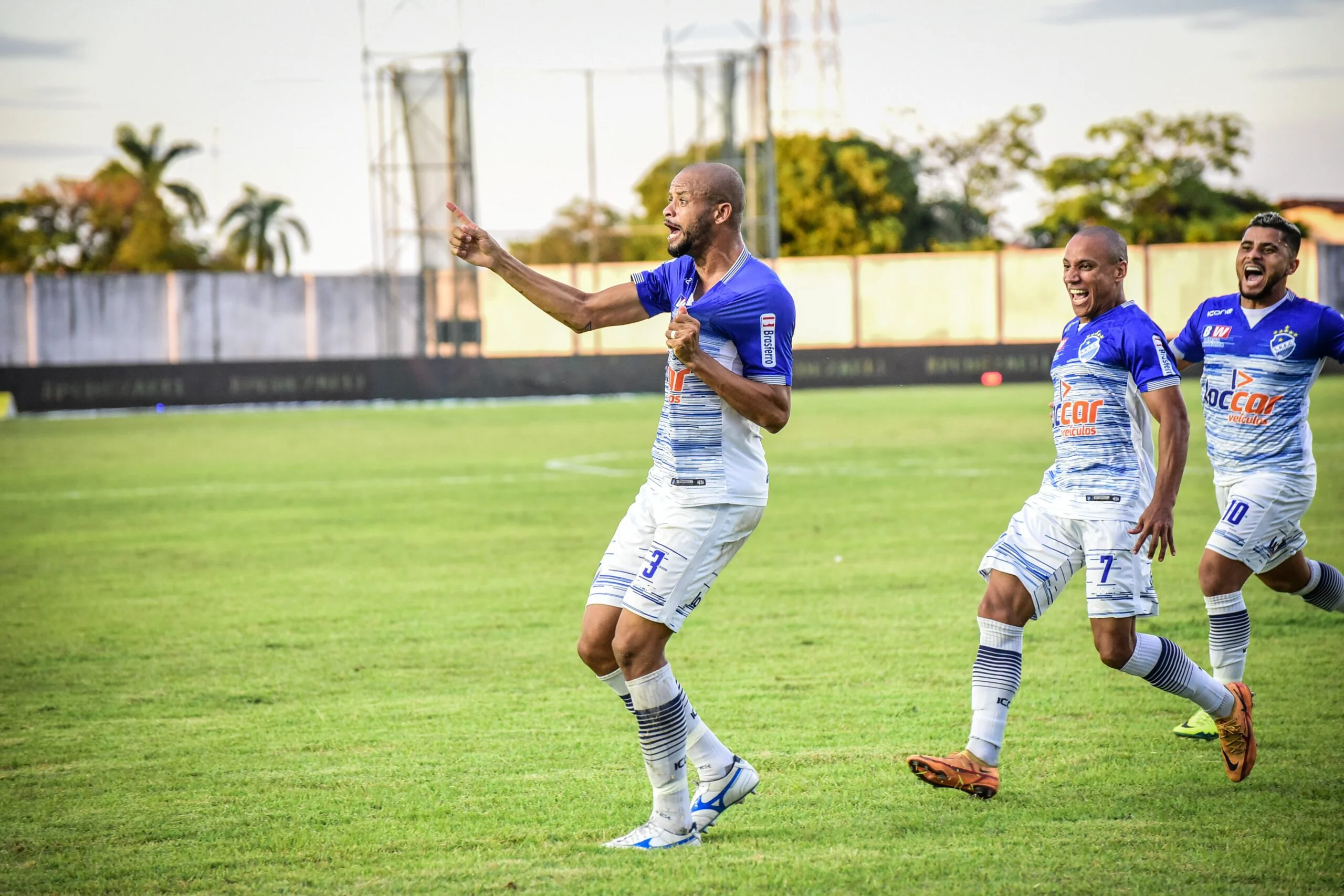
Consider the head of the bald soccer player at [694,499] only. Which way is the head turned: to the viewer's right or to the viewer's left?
to the viewer's left

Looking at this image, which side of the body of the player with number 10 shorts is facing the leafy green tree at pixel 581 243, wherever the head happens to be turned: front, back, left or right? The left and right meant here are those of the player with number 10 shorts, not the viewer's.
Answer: right

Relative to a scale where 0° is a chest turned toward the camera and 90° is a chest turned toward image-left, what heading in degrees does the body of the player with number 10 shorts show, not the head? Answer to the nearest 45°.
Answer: approximately 45°

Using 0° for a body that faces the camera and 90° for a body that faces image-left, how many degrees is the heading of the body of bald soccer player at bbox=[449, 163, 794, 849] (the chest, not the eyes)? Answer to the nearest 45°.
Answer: approximately 45°

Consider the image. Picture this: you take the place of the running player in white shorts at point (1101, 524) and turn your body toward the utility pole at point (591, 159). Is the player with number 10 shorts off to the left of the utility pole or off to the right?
right

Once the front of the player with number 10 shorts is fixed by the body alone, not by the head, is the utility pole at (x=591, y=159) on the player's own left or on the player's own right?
on the player's own right

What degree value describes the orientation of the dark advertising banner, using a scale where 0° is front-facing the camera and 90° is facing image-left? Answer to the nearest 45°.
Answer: approximately 0°

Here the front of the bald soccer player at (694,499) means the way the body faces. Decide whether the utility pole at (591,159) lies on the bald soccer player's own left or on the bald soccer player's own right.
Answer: on the bald soccer player's own right

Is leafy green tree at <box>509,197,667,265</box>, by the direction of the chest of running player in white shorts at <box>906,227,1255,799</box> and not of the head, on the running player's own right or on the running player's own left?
on the running player's own right

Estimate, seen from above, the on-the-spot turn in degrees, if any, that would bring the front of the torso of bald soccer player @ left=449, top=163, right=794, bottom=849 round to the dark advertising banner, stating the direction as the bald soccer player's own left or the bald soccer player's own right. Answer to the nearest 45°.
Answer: approximately 135° to the bald soccer player's own right

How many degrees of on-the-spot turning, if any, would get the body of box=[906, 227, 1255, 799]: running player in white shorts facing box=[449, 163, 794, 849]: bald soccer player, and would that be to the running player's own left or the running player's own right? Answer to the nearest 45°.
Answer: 0° — they already face them
